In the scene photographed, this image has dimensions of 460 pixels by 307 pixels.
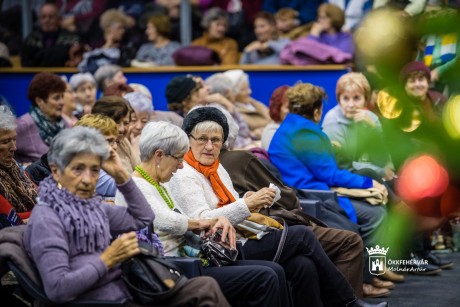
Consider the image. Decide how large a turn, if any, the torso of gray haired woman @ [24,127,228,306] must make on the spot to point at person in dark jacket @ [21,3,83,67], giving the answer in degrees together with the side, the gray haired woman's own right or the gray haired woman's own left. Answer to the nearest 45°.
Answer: approximately 135° to the gray haired woman's own left

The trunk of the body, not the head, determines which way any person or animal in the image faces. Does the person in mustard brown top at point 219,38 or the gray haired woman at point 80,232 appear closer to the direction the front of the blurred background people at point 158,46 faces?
the gray haired woman

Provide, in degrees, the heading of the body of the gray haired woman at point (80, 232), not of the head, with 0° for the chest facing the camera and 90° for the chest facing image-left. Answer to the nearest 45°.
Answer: approximately 315°

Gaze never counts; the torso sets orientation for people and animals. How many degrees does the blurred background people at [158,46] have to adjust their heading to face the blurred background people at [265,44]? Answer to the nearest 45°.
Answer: approximately 135° to their left

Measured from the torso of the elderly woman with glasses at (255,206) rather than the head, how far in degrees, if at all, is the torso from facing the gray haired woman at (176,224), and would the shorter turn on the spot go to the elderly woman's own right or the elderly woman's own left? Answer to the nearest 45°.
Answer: approximately 90° to the elderly woman's own right

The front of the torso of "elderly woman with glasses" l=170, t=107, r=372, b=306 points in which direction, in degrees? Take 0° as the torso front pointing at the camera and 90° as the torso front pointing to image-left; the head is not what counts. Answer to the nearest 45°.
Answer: approximately 315°
